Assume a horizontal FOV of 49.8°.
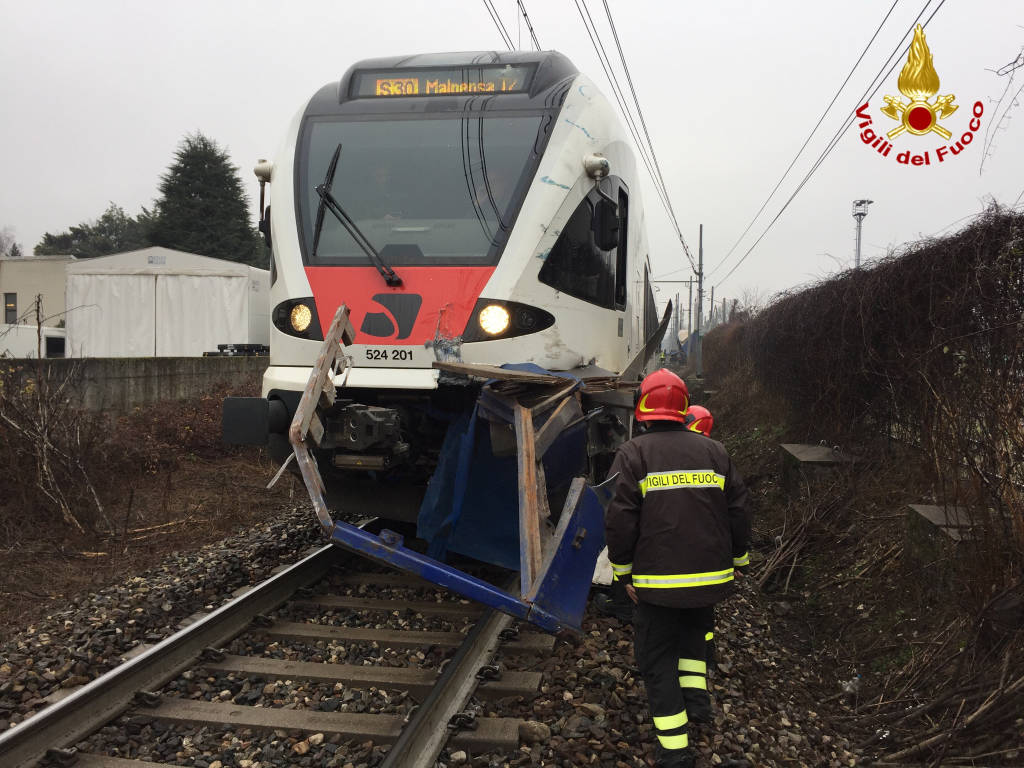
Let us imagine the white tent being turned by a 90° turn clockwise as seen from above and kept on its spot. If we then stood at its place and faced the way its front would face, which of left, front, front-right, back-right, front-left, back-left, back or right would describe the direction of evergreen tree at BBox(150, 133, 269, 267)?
right

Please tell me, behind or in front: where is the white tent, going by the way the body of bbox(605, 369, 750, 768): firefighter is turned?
in front

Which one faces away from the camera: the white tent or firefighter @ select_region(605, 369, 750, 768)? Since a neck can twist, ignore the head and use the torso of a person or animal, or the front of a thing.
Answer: the firefighter

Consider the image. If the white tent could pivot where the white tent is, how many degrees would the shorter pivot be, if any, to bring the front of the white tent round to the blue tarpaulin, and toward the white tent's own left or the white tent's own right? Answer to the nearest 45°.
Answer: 0° — it already faces it

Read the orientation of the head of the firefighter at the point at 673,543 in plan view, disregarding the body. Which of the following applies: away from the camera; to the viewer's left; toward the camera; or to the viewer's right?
away from the camera

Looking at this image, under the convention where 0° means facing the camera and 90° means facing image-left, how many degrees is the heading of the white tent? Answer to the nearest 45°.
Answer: approximately 0°

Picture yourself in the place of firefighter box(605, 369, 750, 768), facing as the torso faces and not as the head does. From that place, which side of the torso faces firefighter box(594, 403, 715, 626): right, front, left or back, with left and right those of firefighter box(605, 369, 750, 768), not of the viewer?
front

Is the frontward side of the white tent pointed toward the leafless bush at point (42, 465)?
yes

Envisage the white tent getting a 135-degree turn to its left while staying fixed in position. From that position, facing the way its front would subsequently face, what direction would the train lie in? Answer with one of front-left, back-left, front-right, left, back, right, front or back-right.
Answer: back-right

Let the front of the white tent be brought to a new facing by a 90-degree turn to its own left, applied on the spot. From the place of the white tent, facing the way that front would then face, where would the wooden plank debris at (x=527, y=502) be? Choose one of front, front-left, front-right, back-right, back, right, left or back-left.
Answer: right

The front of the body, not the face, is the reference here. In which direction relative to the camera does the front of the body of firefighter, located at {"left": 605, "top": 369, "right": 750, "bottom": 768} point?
away from the camera

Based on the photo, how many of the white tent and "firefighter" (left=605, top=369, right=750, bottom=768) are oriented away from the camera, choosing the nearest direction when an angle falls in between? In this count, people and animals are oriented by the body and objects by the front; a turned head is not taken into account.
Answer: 1

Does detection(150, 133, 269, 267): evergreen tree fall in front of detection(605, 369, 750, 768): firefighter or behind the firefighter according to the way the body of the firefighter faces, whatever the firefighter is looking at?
in front

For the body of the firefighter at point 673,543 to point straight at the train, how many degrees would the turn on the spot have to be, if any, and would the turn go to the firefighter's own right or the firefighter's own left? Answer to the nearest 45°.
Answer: approximately 45° to the firefighter's own left
